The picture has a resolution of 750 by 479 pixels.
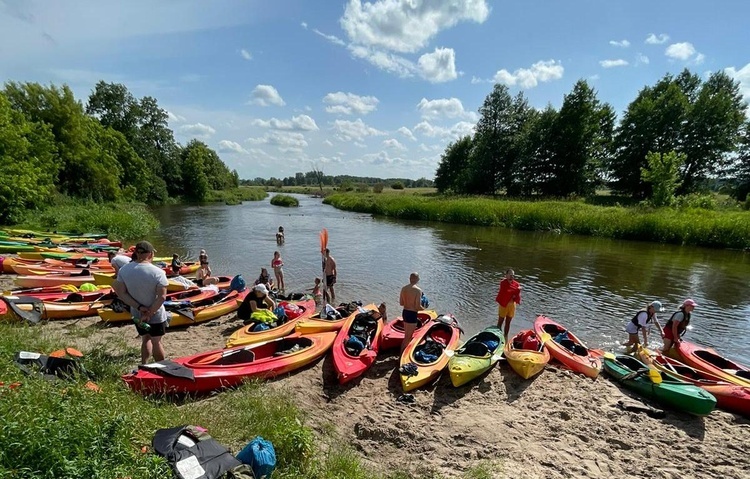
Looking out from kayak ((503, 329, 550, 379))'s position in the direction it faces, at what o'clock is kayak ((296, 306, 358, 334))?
kayak ((296, 306, 358, 334)) is roughly at 3 o'clock from kayak ((503, 329, 550, 379)).

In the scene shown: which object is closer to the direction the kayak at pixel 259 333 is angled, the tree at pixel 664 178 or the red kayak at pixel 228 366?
the red kayak

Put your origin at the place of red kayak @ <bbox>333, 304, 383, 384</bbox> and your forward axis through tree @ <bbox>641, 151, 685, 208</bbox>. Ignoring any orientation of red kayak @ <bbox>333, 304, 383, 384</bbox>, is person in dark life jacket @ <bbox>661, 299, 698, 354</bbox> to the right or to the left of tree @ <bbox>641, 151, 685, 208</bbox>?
right

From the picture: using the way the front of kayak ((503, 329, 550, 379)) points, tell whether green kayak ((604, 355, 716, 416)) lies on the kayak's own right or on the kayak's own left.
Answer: on the kayak's own left

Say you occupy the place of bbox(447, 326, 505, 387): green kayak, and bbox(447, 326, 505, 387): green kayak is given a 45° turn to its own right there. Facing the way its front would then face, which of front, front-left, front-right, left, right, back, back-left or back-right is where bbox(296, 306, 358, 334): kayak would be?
front

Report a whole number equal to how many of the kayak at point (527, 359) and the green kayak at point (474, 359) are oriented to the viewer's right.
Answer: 0

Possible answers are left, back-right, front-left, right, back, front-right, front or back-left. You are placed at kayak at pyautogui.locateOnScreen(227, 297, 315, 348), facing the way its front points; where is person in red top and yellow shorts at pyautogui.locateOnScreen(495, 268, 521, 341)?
back-left

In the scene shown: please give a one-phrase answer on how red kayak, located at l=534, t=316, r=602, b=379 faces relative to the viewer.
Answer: facing the viewer and to the right of the viewer

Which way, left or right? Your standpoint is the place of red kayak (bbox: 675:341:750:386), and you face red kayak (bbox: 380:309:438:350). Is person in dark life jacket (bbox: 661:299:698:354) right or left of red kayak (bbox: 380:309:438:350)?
right

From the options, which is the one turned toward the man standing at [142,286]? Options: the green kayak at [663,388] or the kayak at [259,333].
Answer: the kayak

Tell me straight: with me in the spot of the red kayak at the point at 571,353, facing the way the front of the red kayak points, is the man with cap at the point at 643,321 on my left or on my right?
on my left

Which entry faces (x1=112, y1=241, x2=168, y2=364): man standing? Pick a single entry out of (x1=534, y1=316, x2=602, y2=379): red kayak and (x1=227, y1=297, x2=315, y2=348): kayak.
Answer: the kayak

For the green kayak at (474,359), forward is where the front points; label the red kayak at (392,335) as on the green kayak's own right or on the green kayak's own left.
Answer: on the green kayak's own right

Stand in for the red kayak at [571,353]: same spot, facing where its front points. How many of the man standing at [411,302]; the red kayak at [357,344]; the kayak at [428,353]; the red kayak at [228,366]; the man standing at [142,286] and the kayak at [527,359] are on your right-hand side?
6
